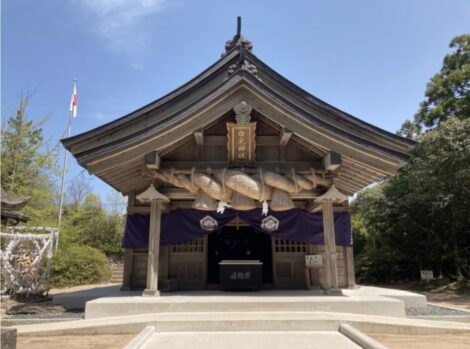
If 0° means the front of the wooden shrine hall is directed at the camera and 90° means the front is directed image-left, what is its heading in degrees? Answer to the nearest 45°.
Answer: approximately 0°

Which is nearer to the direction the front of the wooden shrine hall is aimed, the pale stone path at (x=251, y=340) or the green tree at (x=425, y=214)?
the pale stone path

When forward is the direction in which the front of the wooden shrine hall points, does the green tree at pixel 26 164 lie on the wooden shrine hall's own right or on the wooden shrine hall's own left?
on the wooden shrine hall's own right

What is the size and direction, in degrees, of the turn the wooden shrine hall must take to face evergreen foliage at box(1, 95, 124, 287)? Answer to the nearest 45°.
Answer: approximately 135° to its right

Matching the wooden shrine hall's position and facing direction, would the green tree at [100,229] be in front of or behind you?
behind

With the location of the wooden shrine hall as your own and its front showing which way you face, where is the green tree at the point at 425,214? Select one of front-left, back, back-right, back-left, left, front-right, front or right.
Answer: back-left

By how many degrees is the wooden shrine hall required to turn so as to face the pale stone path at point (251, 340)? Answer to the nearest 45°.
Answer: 0° — it already faces it

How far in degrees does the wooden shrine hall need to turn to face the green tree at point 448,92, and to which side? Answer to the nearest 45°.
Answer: approximately 135° to its left
